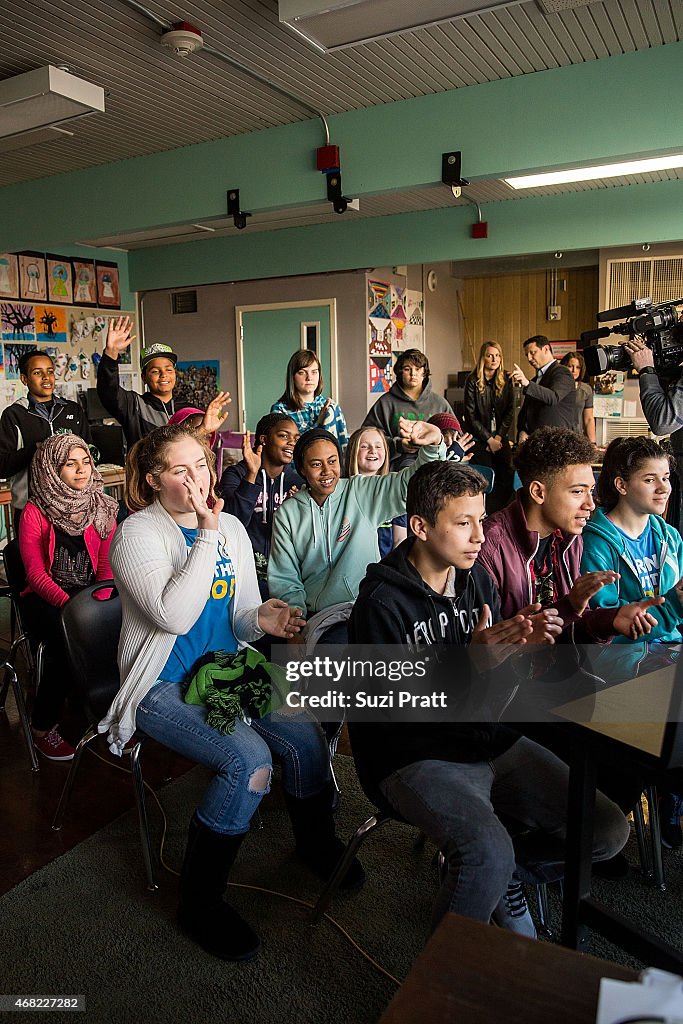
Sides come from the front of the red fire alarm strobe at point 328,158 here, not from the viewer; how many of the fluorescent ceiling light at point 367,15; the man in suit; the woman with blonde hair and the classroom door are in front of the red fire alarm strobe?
1

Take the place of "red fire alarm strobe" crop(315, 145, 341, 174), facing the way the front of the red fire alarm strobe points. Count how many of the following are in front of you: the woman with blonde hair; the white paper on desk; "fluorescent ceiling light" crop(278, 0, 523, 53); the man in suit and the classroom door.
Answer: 2

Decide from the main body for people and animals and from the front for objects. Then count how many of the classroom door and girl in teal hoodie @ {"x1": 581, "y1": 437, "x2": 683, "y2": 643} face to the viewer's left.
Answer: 0

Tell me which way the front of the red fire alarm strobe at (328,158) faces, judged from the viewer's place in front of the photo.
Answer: facing the viewer

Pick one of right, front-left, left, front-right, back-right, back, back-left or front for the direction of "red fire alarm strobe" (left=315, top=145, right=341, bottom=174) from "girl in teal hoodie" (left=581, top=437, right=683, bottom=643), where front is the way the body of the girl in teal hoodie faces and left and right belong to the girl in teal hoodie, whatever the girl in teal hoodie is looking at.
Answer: back

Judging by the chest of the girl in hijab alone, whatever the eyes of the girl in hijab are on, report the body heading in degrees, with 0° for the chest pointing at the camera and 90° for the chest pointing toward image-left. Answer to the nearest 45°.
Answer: approximately 315°

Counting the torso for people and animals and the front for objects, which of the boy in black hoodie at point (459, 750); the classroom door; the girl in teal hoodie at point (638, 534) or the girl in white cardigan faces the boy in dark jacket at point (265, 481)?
the classroom door

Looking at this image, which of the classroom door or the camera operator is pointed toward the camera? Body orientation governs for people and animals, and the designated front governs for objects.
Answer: the classroom door

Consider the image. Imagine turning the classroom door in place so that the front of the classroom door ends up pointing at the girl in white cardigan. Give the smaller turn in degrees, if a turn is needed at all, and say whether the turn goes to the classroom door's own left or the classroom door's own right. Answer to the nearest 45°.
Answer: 0° — it already faces them

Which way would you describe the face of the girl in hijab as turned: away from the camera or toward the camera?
toward the camera

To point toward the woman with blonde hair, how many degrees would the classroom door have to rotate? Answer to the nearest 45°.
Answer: approximately 45° to its left

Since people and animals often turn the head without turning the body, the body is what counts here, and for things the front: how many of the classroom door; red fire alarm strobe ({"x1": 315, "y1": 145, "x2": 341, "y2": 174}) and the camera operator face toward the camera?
2

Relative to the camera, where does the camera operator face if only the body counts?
to the viewer's left

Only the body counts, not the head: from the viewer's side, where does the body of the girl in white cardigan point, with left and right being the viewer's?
facing the viewer and to the right of the viewer

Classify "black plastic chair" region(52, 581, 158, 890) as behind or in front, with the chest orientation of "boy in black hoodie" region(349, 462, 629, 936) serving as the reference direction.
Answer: behind

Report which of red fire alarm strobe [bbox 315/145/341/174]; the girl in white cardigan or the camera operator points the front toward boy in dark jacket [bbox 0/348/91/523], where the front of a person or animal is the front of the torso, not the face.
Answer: the camera operator

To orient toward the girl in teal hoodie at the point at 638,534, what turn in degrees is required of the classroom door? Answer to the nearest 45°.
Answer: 0° — it already faces them

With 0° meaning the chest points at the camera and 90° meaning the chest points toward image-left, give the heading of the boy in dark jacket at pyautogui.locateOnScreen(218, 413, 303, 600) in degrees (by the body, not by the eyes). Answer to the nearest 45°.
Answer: approximately 315°

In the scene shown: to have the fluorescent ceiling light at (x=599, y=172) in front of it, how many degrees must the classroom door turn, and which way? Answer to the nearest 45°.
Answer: approximately 45° to its left
